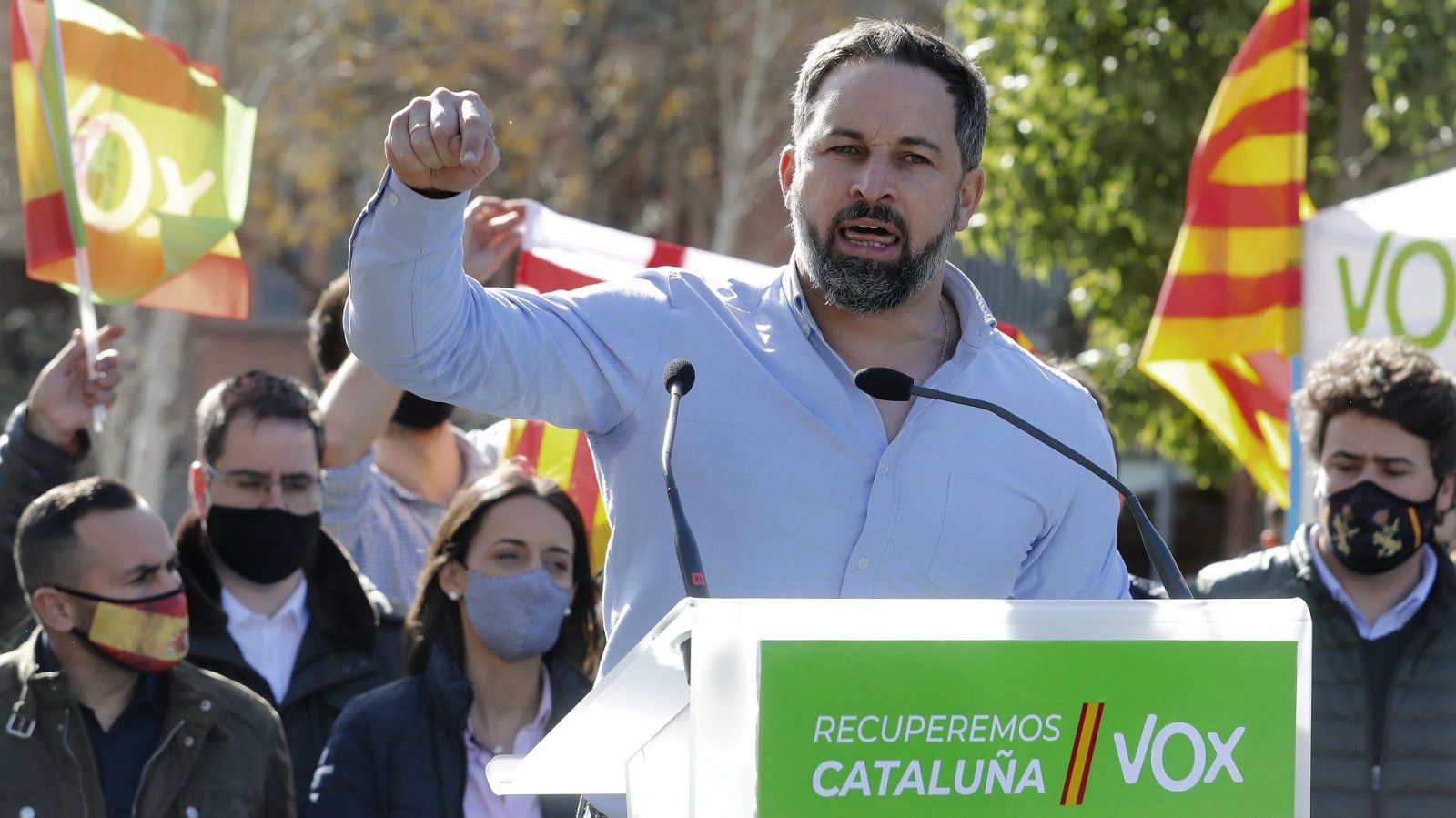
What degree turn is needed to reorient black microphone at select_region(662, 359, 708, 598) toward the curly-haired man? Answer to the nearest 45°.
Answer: approximately 45° to its right

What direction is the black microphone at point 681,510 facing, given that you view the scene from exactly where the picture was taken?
facing away from the viewer

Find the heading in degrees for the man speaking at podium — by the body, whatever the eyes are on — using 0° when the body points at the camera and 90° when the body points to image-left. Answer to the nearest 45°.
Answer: approximately 0°

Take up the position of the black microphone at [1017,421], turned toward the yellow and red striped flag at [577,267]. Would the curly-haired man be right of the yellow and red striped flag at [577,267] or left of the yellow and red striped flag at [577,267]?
right

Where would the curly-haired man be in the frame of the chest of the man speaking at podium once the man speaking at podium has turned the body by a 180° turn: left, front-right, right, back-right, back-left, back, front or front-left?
front-right

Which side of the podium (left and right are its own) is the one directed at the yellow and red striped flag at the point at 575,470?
back

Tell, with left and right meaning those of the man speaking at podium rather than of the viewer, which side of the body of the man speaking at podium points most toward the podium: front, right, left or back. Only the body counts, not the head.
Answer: front

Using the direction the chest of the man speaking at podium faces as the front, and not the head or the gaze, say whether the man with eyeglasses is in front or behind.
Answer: behind

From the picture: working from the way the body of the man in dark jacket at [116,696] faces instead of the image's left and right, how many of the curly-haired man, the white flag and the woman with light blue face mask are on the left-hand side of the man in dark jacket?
3

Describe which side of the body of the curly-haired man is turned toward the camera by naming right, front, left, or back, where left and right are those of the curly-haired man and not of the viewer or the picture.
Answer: front
